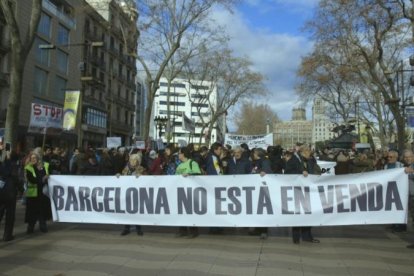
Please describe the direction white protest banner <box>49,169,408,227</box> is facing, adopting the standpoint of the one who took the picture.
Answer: facing the viewer

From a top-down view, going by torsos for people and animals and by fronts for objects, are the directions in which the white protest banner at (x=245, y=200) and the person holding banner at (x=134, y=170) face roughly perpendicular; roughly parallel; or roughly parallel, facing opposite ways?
roughly parallel

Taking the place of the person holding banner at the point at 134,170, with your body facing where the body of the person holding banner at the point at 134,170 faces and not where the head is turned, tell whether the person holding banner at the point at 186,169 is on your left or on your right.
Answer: on your left

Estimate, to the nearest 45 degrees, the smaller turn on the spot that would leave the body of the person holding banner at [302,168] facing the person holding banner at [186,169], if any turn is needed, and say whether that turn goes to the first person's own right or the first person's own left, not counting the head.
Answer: approximately 135° to the first person's own right

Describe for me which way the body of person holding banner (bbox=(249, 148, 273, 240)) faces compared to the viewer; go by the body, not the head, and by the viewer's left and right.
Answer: facing the viewer and to the left of the viewer

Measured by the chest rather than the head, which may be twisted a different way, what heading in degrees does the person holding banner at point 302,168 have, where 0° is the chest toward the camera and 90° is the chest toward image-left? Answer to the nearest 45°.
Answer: approximately 315°

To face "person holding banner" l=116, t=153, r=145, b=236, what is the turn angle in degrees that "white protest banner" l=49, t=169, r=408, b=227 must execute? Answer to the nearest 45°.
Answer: approximately 90° to its right

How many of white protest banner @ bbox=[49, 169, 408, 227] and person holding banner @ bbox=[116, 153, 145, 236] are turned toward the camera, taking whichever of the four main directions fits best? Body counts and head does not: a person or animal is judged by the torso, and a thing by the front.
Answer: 2

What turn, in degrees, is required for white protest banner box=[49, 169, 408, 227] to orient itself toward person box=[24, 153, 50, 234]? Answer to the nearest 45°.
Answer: approximately 90° to its right
